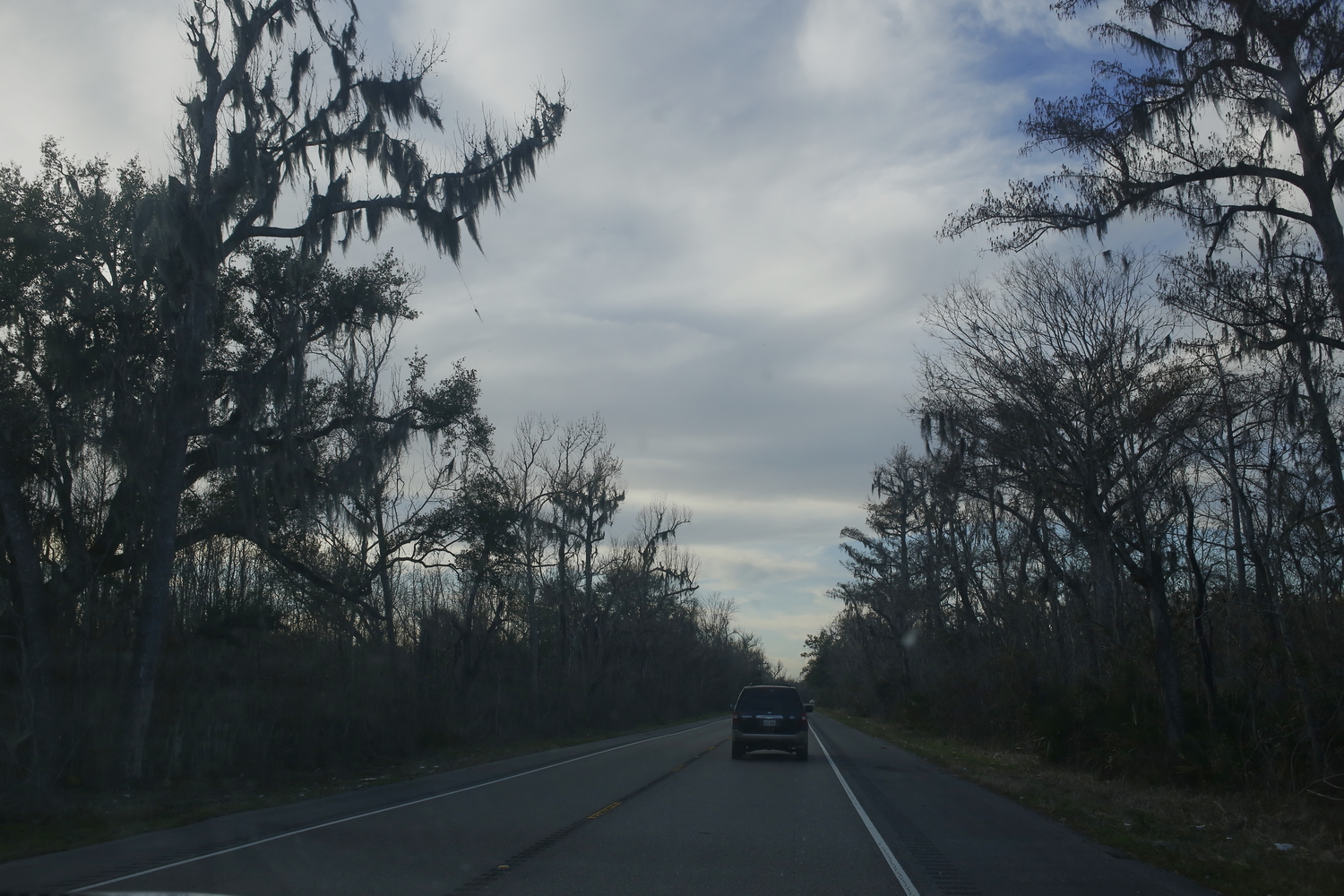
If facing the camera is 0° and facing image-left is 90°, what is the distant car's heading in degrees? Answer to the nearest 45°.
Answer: approximately 180°

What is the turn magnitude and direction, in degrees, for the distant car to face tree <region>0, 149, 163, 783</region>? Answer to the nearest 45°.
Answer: approximately 135° to its left
